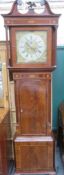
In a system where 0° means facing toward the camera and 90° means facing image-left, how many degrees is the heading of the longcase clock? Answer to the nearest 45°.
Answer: approximately 0°
